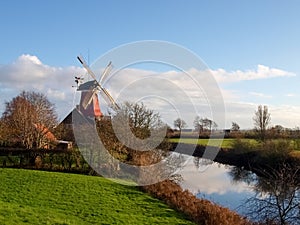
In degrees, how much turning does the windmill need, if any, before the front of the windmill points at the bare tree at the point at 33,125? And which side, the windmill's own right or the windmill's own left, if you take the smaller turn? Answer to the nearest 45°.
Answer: approximately 90° to the windmill's own right

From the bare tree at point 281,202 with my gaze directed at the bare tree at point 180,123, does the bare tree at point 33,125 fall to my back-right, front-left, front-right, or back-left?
front-left
